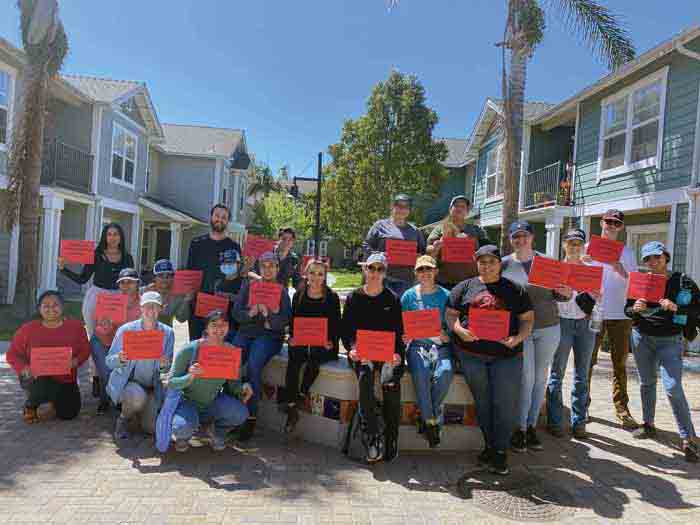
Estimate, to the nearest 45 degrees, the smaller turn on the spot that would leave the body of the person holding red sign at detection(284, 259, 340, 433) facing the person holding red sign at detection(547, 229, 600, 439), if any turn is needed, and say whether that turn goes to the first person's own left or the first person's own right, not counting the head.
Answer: approximately 90° to the first person's own left

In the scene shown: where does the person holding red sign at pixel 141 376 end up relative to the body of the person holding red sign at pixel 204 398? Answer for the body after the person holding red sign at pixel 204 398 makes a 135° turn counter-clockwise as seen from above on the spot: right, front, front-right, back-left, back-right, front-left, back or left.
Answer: left

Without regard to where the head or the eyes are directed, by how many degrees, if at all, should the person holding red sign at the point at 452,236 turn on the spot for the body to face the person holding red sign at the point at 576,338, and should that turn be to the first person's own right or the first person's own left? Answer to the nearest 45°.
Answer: approximately 90° to the first person's own left

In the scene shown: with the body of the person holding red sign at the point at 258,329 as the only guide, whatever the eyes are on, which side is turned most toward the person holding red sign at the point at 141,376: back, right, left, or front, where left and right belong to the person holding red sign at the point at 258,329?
right

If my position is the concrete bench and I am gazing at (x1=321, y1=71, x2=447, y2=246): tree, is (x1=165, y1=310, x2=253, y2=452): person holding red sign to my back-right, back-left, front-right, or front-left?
back-left

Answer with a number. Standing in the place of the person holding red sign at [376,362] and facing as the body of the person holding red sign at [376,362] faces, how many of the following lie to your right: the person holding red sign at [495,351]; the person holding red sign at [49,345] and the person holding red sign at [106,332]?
2

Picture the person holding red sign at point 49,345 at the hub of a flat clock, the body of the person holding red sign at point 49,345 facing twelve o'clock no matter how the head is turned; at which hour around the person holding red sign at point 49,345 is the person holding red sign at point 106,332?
the person holding red sign at point 106,332 is roughly at 9 o'clock from the person holding red sign at point 49,345.
